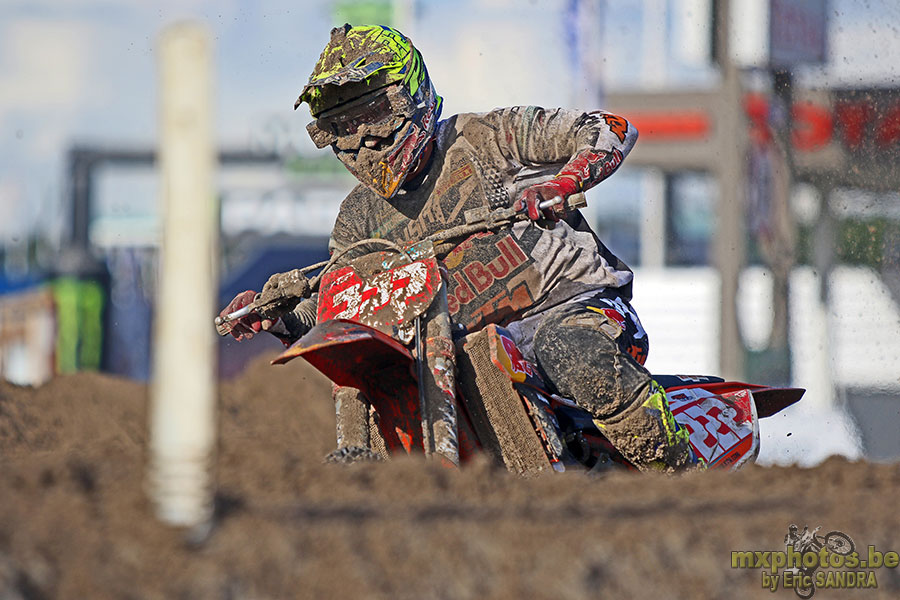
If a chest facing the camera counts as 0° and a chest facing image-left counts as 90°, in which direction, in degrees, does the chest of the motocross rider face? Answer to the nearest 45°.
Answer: approximately 45°

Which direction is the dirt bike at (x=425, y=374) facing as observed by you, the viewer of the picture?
facing the viewer and to the left of the viewer

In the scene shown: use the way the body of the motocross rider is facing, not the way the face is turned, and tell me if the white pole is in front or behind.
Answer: in front

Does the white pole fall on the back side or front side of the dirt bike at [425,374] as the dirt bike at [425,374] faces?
on the front side

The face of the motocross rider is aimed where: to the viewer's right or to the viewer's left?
to the viewer's left
